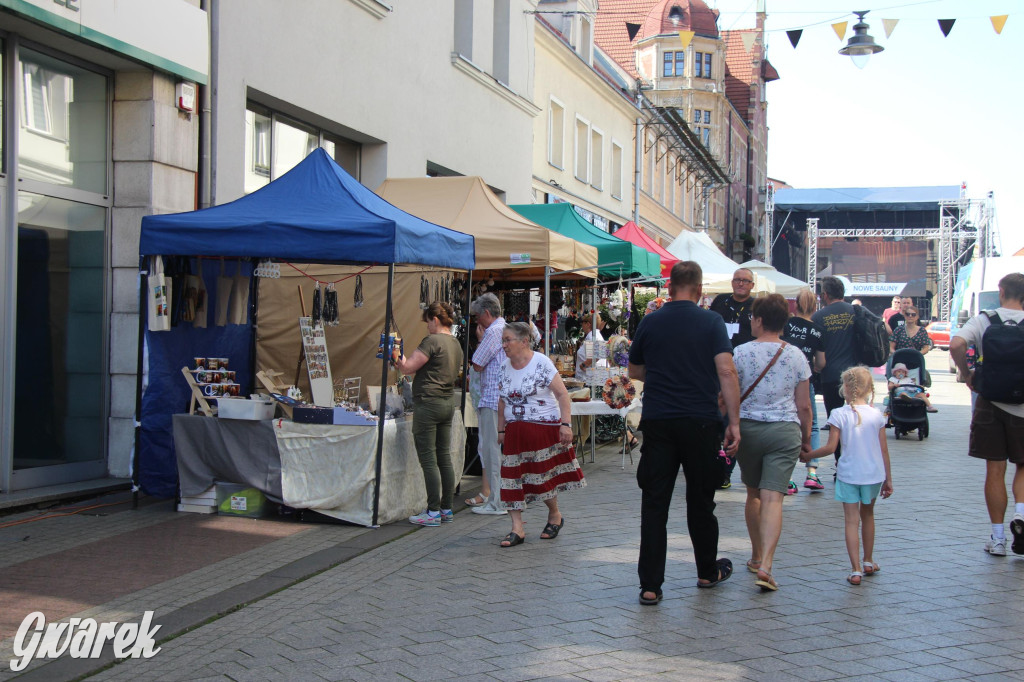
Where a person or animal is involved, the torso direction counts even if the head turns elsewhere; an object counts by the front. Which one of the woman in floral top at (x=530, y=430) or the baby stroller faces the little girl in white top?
the baby stroller

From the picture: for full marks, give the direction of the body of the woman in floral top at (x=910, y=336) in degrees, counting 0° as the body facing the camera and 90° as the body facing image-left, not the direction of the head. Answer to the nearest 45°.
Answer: approximately 0°

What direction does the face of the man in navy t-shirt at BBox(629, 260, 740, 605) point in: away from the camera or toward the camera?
away from the camera

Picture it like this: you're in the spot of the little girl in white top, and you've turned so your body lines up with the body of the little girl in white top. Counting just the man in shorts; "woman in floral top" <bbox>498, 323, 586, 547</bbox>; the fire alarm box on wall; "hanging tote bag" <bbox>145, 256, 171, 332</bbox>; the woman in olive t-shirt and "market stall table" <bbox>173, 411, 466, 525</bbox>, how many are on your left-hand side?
5

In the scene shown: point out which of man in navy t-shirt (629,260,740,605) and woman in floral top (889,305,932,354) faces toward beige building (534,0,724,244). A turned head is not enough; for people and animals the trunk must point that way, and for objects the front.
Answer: the man in navy t-shirt

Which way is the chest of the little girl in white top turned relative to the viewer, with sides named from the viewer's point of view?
facing away from the viewer

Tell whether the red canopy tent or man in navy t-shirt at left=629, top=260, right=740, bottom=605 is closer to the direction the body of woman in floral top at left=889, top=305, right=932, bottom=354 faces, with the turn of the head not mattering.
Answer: the man in navy t-shirt

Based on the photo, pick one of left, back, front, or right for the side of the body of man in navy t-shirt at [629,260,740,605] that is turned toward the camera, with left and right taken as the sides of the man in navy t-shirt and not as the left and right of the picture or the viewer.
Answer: back

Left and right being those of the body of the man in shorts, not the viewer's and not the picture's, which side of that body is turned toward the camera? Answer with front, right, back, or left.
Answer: back

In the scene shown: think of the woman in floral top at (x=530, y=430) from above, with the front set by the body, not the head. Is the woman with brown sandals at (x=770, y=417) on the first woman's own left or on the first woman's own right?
on the first woman's own left
